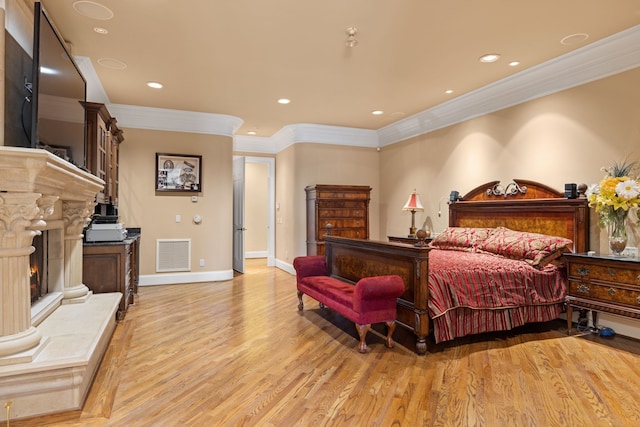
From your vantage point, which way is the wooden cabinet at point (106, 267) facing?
to the viewer's right

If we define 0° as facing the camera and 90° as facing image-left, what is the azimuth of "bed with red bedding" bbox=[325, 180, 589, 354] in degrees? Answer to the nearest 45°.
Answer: approximately 45°

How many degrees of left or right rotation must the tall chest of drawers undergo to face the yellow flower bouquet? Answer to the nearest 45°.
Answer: approximately 45° to its left

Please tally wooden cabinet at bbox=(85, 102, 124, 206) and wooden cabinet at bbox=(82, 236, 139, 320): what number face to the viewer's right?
2

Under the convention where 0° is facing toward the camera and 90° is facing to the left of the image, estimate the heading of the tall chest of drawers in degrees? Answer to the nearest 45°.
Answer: approximately 0°

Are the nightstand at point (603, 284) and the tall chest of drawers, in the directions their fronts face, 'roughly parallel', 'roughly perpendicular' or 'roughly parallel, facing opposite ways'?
roughly perpendicular

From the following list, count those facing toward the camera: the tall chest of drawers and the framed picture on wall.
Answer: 2

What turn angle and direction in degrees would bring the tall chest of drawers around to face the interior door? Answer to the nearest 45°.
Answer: approximately 90° to its right

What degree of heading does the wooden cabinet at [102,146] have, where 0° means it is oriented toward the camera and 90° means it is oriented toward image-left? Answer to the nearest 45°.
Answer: approximately 270°
